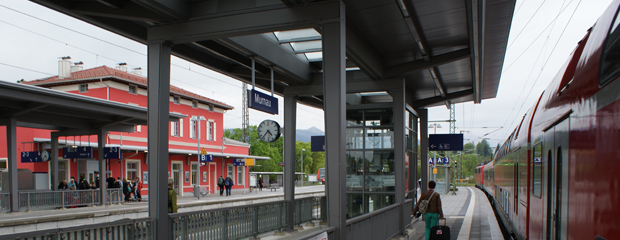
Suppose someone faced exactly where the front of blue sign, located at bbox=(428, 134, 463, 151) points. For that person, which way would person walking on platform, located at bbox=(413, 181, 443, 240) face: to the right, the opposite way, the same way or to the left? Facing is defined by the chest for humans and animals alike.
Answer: the opposite way

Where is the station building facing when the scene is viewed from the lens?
facing the viewer and to the right of the viewer

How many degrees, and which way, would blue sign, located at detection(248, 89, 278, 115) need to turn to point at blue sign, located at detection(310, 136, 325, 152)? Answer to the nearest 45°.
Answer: approximately 135° to its left

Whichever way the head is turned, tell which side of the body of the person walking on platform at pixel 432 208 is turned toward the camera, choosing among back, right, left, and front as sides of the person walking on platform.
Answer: back

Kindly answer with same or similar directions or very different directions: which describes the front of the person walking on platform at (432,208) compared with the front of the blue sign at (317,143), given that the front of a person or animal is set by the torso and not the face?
very different directions

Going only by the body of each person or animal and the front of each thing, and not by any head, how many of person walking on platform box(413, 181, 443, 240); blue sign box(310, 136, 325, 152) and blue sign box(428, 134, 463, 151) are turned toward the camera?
2

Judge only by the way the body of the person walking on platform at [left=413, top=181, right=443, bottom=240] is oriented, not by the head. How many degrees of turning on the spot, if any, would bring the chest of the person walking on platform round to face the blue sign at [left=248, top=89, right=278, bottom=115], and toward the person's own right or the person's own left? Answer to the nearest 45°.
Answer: approximately 90° to the person's own left

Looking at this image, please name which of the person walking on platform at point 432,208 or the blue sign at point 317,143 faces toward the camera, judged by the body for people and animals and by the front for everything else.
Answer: the blue sign

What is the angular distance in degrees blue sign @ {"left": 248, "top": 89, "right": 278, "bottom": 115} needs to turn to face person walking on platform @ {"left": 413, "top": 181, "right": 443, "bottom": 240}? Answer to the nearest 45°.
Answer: approximately 45° to its left

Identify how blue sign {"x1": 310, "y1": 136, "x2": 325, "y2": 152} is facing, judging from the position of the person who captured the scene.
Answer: facing the viewer

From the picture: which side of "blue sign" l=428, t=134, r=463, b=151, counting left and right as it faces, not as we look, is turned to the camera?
front

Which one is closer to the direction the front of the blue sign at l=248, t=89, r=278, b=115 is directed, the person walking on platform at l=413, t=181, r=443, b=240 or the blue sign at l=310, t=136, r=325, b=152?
the person walking on platform
